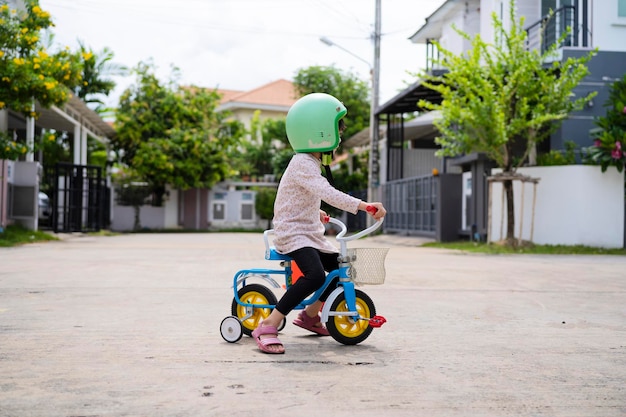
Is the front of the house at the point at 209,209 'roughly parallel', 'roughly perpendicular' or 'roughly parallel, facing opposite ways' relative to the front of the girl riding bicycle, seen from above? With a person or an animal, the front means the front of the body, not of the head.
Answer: roughly perpendicular

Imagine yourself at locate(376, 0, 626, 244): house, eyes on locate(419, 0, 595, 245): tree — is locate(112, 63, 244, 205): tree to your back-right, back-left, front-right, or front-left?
back-right

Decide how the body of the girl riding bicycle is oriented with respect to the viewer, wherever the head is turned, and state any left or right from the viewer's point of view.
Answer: facing to the right of the viewer

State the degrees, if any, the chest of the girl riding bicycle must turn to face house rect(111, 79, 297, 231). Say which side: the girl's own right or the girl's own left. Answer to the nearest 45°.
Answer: approximately 90° to the girl's own left

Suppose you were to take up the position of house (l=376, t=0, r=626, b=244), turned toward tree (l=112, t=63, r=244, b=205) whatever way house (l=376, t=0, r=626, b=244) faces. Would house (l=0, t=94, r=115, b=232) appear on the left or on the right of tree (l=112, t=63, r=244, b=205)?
left

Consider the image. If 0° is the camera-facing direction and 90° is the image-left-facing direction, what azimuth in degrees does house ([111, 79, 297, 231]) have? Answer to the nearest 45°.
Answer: approximately 0°

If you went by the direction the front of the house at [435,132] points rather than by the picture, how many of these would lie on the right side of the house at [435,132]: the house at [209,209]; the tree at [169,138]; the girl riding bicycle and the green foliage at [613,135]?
2

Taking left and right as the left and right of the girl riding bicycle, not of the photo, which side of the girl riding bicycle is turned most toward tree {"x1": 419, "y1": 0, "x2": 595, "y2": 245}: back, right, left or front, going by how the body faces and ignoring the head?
left

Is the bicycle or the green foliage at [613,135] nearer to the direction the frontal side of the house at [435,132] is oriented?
the bicycle

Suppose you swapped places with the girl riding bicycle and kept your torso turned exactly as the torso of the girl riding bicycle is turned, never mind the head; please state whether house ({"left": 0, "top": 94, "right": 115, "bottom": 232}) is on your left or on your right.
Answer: on your left

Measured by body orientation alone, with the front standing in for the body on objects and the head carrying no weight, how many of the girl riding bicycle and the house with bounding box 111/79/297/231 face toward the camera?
1

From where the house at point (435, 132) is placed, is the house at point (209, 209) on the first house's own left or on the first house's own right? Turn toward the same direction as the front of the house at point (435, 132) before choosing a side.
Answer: on the first house's own right

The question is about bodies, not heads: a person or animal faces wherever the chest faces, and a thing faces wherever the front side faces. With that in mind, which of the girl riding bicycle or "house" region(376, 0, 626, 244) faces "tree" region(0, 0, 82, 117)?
the house

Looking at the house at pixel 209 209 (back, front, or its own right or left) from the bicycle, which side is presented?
front

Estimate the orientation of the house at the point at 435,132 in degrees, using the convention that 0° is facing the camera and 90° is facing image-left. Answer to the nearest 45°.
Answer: approximately 45°
